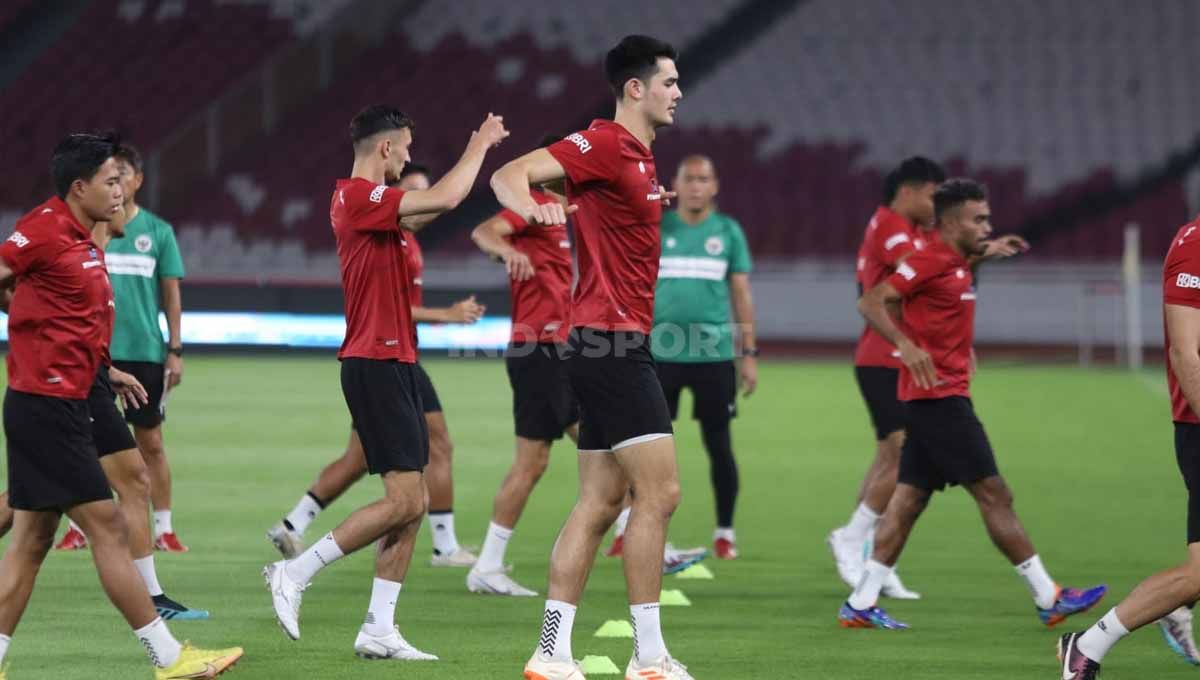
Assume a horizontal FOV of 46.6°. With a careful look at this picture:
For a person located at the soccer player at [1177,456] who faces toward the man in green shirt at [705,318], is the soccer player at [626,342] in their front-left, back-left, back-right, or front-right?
front-left

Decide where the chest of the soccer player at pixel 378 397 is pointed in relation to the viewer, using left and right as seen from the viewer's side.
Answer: facing to the right of the viewer

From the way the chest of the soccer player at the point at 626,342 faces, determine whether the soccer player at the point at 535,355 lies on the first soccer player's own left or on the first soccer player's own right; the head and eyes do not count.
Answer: on the first soccer player's own left

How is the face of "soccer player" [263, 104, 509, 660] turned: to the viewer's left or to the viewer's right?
to the viewer's right

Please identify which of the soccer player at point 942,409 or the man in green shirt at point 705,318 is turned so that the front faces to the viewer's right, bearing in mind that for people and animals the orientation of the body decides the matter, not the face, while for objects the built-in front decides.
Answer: the soccer player

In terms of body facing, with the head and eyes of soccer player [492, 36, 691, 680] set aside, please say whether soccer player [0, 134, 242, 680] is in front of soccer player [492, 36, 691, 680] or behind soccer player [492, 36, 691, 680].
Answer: behind

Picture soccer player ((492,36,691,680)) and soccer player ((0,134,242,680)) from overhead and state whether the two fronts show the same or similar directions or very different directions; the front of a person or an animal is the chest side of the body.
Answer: same or similar directions

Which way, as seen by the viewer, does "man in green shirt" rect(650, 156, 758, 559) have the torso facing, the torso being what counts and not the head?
toward the camera

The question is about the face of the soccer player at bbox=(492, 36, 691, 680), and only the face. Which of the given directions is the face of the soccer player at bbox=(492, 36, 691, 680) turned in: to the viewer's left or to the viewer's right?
to the viewer's right

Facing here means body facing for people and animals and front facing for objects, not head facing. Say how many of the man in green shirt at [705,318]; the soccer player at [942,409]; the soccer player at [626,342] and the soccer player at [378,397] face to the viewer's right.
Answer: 3

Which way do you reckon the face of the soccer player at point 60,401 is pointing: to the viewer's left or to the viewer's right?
to the viewer's right

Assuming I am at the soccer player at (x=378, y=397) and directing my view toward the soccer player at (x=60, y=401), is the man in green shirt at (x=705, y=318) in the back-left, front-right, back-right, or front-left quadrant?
back-right

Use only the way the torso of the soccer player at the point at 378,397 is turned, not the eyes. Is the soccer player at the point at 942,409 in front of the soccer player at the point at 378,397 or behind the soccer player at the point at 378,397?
in front

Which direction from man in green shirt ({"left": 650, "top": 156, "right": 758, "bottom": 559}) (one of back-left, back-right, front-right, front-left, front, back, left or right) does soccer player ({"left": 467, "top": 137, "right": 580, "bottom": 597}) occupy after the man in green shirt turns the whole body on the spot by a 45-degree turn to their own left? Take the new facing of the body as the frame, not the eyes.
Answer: right

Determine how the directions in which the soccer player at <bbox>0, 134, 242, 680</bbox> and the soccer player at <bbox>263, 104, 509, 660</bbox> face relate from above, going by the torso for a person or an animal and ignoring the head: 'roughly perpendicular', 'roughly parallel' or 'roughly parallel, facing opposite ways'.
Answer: roughly parallel

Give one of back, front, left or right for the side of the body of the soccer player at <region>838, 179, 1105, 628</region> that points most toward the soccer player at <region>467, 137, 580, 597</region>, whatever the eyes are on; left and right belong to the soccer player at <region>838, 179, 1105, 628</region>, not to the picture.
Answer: back

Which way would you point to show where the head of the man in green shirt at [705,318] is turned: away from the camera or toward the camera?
toward the camera

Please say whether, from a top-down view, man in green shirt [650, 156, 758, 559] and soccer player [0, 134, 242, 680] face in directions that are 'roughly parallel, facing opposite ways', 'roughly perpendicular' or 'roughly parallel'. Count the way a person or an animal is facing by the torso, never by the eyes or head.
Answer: roughly perpendicular

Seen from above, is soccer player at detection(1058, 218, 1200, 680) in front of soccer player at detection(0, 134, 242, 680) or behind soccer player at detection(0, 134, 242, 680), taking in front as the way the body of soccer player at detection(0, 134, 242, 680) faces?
in front
